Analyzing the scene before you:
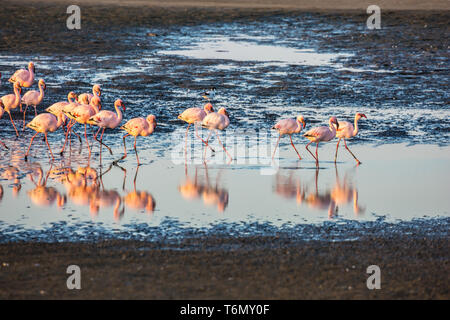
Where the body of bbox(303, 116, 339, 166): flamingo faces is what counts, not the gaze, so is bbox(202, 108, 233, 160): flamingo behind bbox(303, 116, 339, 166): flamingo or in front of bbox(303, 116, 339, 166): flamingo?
behind

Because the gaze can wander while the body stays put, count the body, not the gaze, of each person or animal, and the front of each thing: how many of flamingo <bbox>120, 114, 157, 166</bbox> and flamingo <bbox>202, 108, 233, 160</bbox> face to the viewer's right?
2

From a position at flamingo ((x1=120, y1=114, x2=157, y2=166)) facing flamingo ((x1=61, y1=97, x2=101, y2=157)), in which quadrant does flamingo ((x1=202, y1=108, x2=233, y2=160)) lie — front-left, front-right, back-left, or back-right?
back-right

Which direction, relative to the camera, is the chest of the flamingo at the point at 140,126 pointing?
to the viewer's right

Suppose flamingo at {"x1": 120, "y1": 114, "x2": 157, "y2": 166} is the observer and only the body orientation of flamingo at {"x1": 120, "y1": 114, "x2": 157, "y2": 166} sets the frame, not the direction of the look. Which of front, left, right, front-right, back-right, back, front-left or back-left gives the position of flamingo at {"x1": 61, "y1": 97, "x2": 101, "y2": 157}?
back-left

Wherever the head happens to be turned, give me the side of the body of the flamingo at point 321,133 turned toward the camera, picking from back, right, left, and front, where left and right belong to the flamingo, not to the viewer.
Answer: right

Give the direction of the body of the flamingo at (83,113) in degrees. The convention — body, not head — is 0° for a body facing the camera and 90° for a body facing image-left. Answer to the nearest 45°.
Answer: approximately 270°

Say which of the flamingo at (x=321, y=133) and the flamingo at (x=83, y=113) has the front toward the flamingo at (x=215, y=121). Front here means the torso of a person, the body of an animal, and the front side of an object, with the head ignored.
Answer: the flamingo at (x=83, y=113)

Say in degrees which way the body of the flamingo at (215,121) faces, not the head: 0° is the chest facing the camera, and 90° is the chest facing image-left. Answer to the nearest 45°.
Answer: approximately 270°

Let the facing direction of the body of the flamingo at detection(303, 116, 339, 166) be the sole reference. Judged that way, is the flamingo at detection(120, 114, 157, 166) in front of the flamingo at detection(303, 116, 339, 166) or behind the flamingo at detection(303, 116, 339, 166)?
behind

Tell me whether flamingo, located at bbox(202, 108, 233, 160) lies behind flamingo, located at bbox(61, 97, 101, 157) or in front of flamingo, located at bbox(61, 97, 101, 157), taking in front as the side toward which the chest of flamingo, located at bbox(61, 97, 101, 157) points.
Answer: in front

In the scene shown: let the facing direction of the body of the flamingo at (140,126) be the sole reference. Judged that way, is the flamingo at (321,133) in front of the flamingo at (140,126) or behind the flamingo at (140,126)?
in front

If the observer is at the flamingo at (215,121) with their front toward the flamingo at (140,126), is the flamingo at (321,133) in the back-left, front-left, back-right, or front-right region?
back-left

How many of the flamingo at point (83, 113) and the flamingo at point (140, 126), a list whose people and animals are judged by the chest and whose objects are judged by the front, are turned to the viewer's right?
2
